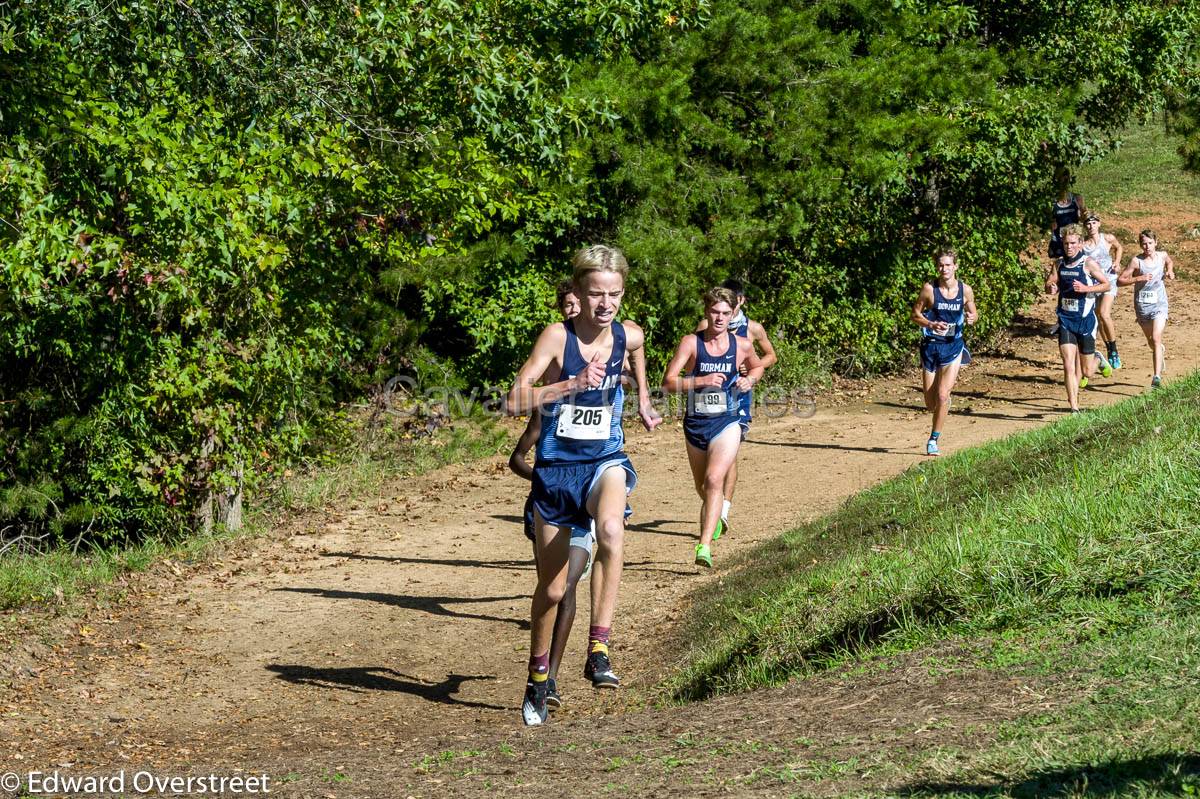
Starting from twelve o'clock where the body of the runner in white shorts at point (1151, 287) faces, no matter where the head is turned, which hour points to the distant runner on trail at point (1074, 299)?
The distant runner on trail is roughly at 1 o'clock from the runner in white shorts.

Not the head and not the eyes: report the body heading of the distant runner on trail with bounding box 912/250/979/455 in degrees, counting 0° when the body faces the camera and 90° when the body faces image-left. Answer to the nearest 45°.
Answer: approximately 0°

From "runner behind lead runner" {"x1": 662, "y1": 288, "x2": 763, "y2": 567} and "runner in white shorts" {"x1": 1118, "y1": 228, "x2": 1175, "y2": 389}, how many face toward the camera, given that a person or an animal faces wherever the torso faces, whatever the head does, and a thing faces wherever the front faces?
2

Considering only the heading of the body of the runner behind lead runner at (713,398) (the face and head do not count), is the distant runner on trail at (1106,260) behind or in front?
behind

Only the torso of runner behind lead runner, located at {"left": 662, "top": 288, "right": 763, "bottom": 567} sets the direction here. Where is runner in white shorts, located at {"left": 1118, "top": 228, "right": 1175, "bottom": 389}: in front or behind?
behind

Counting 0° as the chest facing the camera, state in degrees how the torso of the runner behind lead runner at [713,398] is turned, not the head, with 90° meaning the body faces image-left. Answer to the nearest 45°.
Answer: approximately 0°

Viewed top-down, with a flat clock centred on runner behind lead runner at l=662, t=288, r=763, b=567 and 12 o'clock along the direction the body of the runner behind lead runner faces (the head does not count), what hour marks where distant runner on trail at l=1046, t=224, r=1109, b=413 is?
The distant runner on trail is roughly at 7 o'clock from the runner behind lead runner.

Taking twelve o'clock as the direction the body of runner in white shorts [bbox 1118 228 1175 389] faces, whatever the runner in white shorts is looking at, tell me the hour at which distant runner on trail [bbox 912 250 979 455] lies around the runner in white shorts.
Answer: The distant runner on trail is roughly at 1 o'clock from the runner in white shorts.

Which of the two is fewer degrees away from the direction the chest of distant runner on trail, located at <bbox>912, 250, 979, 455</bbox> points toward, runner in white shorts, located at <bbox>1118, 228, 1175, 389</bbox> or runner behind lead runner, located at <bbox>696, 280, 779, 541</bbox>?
the runner behind lead runner
